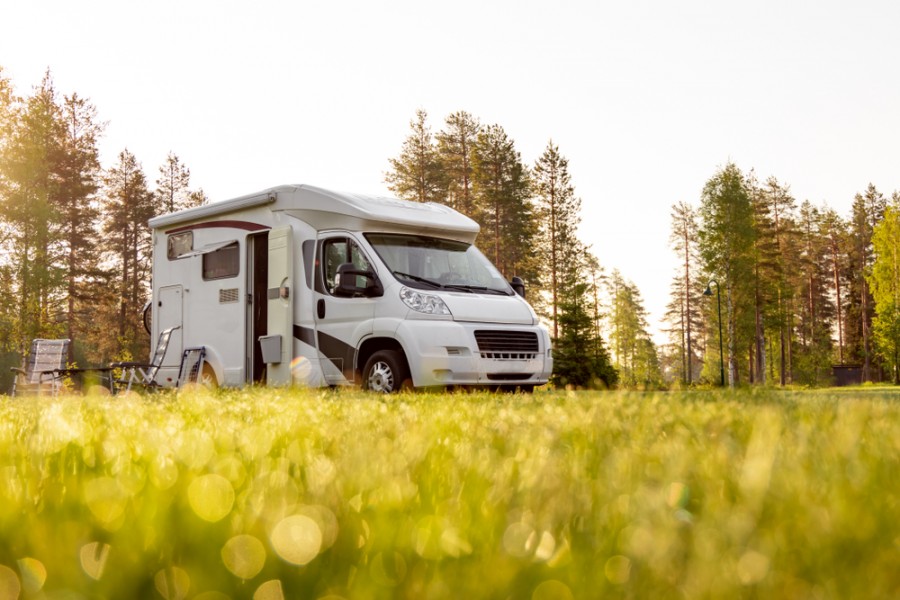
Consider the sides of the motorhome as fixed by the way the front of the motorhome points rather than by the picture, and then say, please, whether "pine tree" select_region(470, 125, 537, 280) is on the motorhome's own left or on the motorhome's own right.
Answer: on the motorhome's own left

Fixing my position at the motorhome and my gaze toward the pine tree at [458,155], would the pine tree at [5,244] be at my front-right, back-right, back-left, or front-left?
front-left

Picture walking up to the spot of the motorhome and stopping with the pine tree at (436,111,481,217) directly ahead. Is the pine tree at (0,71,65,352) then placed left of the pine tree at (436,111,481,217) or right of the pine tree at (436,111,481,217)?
left

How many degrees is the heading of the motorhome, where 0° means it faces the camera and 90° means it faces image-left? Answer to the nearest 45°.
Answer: approximately 315°

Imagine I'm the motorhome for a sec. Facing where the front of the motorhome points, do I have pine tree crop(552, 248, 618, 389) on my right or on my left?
on my left

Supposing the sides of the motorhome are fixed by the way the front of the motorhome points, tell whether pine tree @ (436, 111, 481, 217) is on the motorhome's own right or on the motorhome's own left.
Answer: on the motorhome's own left

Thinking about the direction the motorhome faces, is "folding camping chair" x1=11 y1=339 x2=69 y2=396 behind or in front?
behind

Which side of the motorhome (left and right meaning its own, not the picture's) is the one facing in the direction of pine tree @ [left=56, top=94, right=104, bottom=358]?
back
